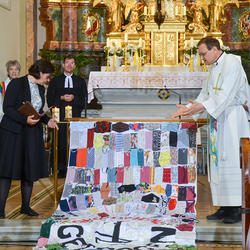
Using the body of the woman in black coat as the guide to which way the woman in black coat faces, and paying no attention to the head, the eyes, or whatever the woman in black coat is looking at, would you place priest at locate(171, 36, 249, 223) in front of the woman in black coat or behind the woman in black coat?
in front

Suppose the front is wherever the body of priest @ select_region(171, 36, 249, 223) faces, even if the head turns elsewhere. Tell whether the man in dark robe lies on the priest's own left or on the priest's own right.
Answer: on the priest's own right

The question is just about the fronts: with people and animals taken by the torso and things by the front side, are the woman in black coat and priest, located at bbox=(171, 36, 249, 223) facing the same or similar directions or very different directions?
very different directions

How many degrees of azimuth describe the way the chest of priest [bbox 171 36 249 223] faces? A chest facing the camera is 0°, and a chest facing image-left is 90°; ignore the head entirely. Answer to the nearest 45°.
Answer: approximately 90°

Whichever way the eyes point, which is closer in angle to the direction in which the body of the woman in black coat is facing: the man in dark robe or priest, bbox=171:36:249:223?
the priest

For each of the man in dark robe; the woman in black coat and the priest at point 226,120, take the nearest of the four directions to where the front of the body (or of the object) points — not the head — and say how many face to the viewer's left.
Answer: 1

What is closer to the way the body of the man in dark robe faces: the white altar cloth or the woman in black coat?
the woman in black coat

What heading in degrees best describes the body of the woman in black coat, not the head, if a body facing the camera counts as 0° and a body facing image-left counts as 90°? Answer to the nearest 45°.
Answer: approximately 315°

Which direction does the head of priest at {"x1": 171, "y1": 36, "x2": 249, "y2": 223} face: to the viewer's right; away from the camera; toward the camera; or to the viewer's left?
to the viewer's left

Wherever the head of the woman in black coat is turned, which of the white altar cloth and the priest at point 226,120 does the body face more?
the priest

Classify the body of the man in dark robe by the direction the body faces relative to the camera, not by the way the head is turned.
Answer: toward the camera

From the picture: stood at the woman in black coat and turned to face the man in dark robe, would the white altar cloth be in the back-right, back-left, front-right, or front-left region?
front-right

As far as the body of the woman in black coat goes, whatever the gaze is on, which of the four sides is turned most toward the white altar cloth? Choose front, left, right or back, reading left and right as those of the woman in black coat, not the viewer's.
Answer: left

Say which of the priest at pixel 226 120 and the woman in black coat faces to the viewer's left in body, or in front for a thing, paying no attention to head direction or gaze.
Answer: the priest

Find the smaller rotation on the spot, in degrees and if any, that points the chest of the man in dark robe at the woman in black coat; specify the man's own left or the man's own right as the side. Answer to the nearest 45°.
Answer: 0° — they already face them

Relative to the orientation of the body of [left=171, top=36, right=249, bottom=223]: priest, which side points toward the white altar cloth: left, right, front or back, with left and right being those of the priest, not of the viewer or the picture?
right

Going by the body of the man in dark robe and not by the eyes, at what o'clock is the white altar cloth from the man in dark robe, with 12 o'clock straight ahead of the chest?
The white altar cloth is roughly at 8 o'clock from the man in dark robe.

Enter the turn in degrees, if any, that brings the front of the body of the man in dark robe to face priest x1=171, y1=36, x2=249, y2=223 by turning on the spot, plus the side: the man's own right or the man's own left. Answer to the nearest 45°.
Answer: approximately 45° to the man's own left
